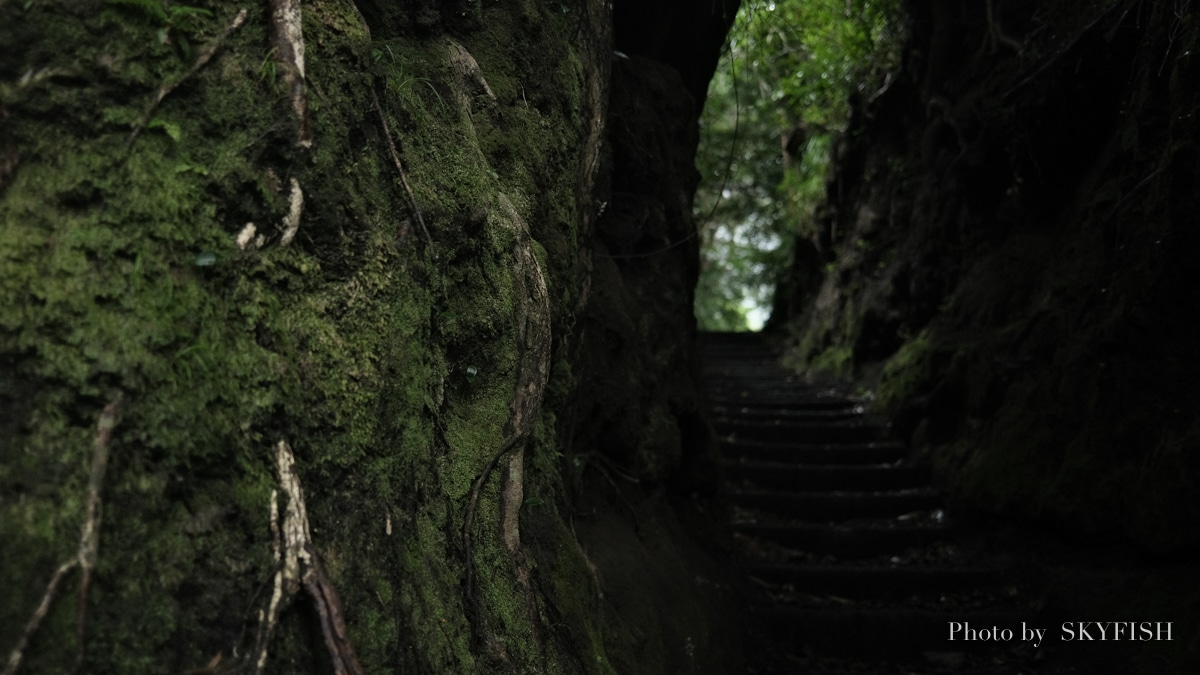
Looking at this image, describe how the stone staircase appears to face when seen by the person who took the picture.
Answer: facing the viewer
